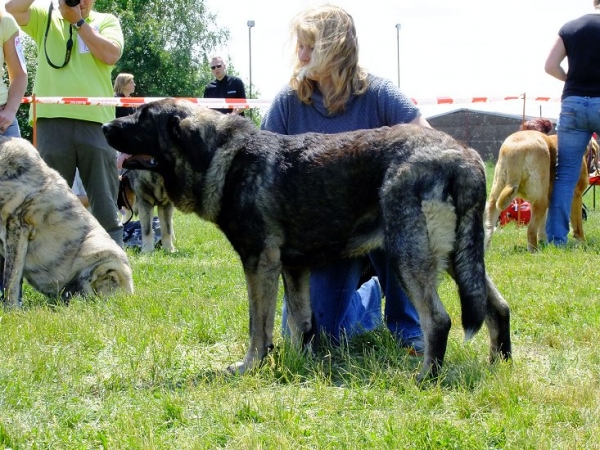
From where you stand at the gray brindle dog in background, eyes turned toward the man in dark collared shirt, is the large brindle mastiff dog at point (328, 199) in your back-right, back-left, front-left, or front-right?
back-right

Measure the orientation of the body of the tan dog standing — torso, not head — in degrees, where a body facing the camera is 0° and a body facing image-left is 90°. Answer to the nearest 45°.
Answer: approximately 225°

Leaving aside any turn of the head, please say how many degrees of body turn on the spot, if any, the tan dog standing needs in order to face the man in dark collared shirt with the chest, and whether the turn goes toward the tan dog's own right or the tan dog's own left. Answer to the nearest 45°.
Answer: approximately 90° to the tan dog's own left

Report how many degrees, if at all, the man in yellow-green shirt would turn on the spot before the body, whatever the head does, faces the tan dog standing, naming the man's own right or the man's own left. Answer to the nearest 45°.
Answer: approximately 90° to the man's own left

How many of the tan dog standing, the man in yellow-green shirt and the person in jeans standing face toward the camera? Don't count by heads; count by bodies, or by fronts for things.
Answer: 1

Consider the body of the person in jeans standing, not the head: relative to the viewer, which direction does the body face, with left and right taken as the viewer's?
facing away from the viewer

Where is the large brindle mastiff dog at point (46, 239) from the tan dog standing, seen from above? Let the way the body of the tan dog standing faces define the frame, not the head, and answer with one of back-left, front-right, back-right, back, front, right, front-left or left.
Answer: back

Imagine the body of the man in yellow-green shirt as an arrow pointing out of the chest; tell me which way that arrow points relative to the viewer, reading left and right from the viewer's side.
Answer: facing the viewer

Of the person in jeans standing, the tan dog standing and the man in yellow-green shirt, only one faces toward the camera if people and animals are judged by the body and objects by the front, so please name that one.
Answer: the man in yellow-green shirt

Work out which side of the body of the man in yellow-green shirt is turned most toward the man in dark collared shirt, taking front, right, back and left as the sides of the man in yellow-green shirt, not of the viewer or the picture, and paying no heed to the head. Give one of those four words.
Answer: back

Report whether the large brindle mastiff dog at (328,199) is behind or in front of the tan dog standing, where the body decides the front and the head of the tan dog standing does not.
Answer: behind
